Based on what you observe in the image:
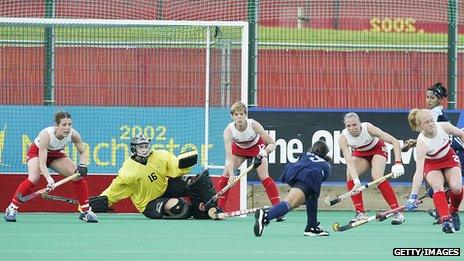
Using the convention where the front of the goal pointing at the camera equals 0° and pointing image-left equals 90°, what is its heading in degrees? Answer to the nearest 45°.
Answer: approximately 0°

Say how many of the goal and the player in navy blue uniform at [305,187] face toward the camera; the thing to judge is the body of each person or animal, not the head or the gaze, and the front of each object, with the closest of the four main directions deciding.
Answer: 1

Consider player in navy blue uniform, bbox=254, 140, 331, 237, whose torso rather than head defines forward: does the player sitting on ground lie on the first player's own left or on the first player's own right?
on the first player's own left
